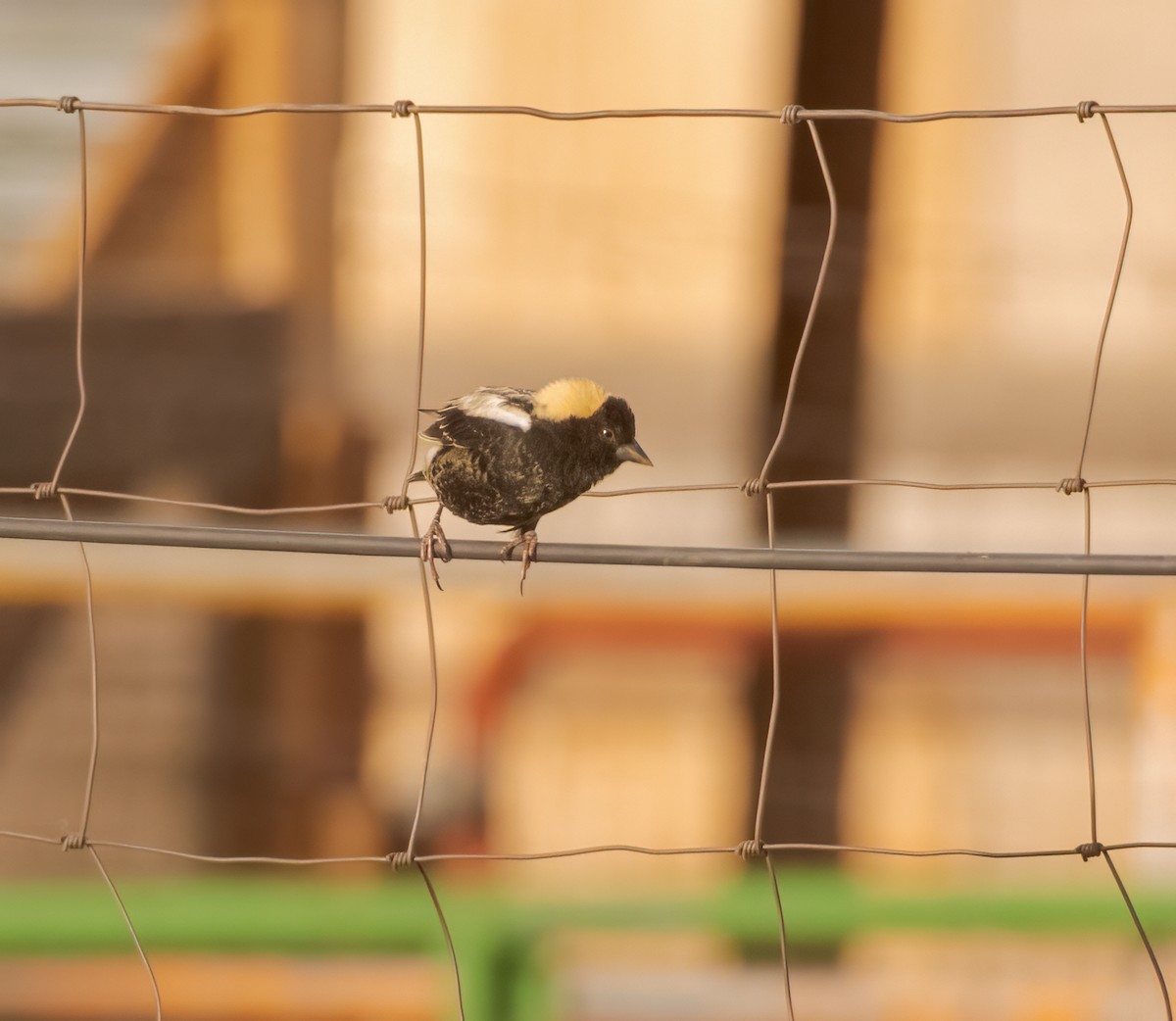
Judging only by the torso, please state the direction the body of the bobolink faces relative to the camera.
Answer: to the viewer's right
